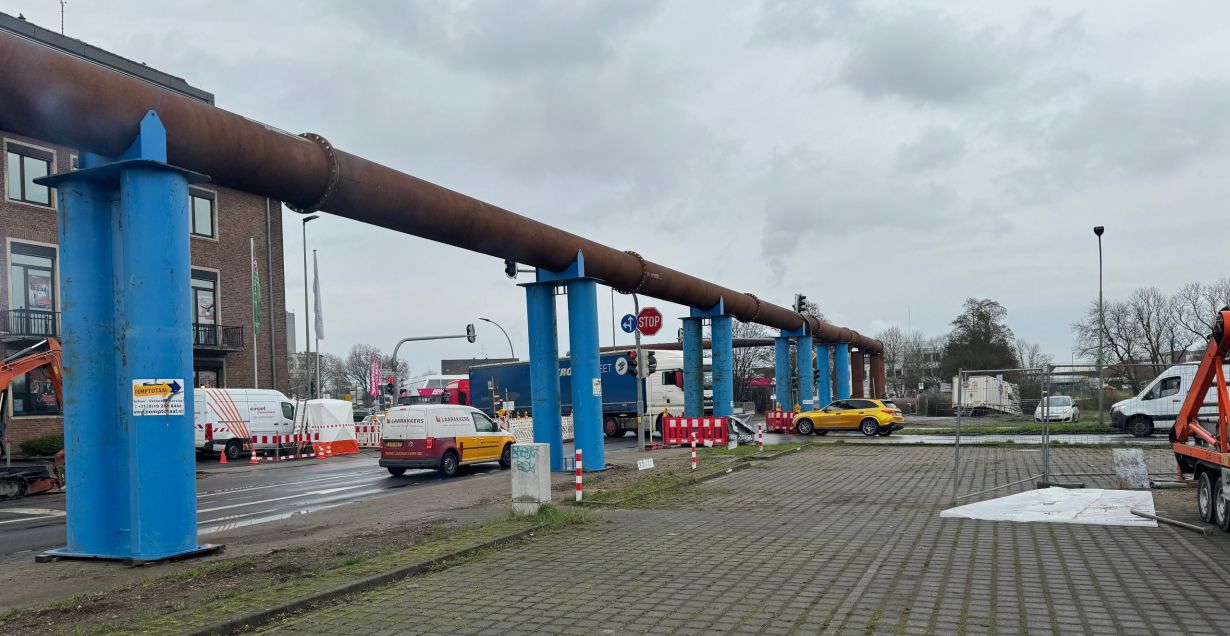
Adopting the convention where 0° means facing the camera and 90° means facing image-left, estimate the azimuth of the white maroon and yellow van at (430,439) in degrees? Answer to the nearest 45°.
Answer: approximately 225°

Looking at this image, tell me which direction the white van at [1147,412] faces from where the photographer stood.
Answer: facing to the left of the viewer

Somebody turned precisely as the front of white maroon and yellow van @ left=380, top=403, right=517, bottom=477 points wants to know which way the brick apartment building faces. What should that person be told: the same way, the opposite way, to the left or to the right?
to the right

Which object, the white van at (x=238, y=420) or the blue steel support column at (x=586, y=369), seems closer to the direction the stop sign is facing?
the blue steel support column

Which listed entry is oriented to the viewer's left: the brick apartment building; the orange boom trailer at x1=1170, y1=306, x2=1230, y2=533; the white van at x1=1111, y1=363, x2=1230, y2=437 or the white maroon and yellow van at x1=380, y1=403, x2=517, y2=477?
the white van at x1=1111, y1=363, x2=1230, y2=437

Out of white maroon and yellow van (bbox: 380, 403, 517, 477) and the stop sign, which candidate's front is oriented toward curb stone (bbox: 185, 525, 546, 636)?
the stop sign

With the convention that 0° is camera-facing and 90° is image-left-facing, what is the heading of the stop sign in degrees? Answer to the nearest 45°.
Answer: approximately 0°
